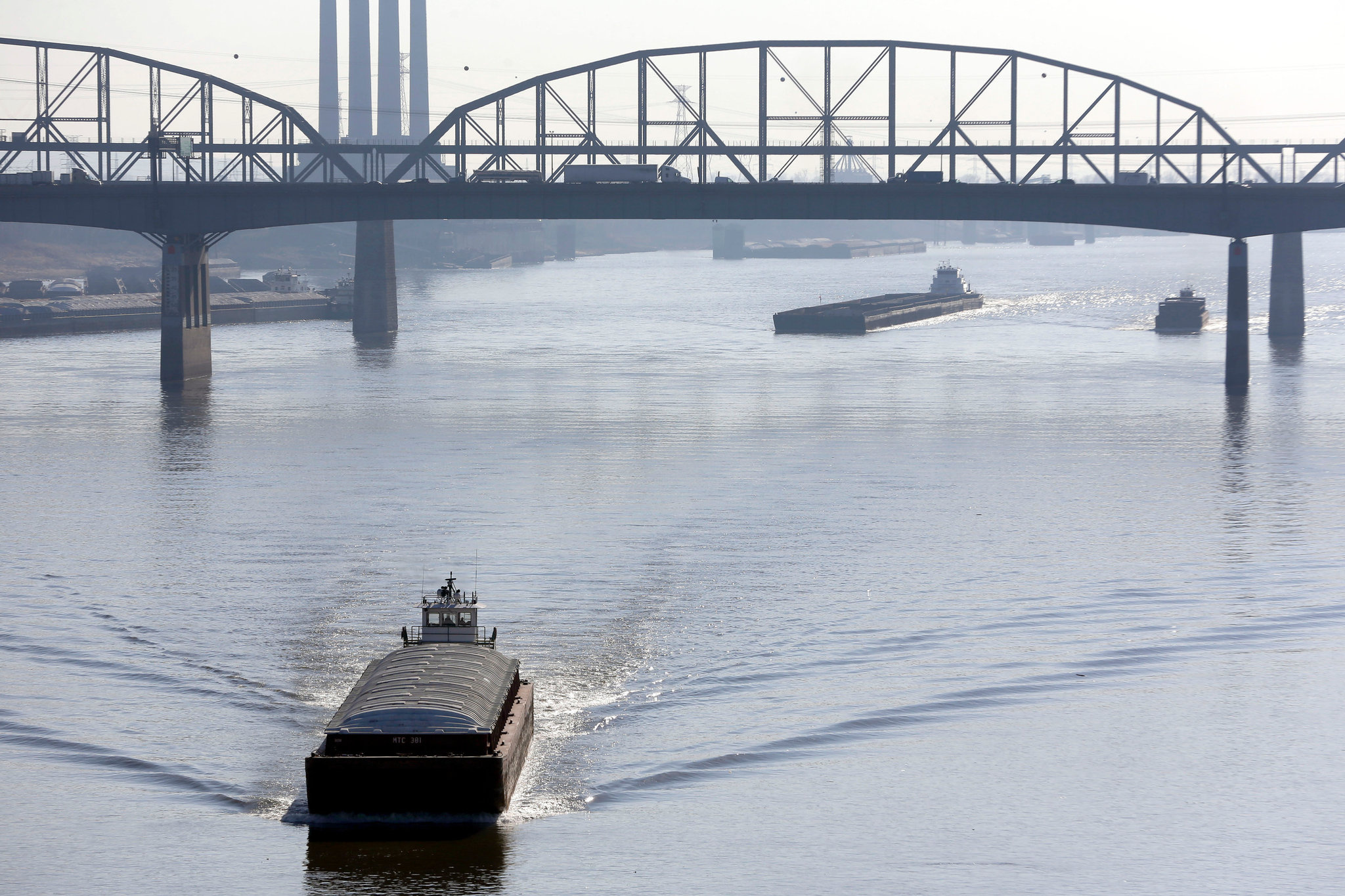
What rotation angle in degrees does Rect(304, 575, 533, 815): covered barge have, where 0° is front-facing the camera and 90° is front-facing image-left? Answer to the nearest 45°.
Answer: approximately 0°
